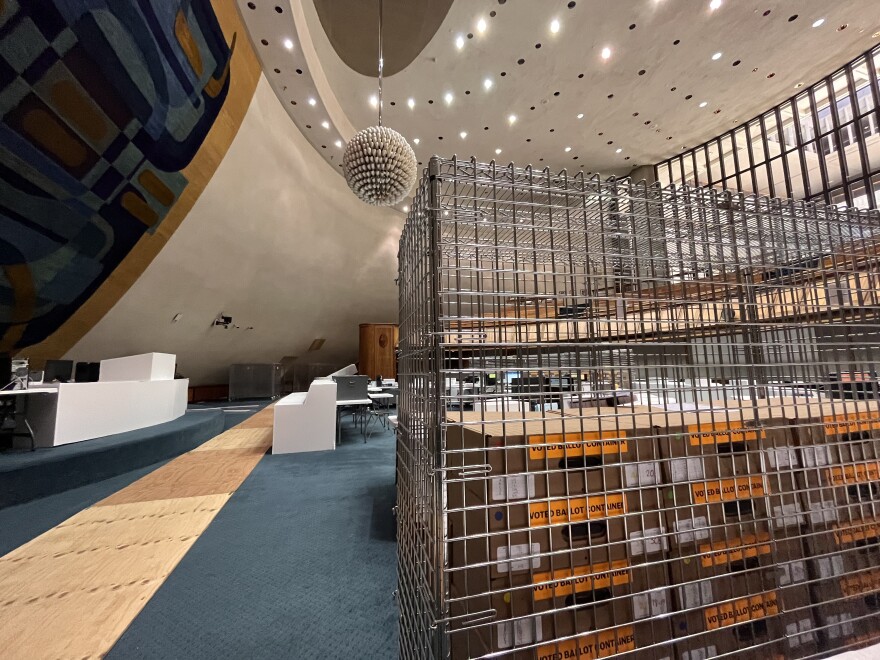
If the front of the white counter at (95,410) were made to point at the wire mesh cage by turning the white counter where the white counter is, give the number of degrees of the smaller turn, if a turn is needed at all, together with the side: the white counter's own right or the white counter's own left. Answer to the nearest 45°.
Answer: approximately 45° to the white counter's own right

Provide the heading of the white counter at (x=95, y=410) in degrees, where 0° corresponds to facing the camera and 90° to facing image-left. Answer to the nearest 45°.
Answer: approximately 315°

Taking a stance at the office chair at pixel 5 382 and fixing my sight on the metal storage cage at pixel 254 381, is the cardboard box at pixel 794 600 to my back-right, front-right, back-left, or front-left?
back-right

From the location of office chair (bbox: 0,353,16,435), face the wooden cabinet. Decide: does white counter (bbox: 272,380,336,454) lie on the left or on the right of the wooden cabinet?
right

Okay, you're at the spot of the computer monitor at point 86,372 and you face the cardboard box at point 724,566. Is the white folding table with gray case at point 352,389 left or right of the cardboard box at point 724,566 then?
left
